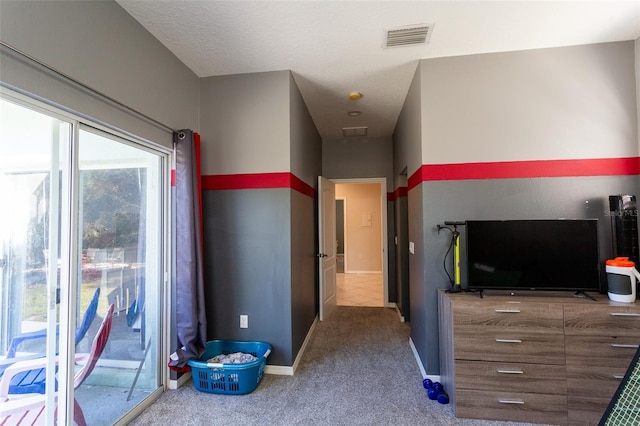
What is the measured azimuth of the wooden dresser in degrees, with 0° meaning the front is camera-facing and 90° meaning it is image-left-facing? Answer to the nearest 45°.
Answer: approximately 0°

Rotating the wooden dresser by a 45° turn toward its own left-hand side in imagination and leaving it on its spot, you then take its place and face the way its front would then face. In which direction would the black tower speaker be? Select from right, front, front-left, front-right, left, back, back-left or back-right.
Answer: left

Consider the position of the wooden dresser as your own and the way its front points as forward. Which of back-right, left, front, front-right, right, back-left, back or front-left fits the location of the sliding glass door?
front-right
